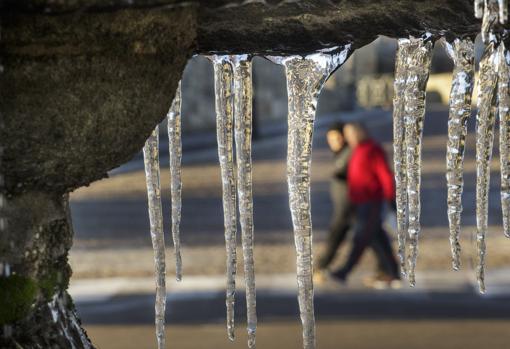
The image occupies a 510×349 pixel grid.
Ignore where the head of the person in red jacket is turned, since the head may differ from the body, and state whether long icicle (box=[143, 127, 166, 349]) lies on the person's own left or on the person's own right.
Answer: on the person's own left

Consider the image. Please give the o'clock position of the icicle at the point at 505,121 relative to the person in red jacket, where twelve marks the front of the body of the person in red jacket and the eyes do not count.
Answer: The icicle is roughly at 9 o'clock from the person in red jacket.

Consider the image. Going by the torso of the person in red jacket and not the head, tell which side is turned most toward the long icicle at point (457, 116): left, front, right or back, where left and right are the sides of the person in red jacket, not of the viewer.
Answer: left

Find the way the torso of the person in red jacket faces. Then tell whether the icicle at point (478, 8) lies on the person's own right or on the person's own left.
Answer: on the person's own left

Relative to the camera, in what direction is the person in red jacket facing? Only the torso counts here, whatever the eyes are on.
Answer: to the viewer's left

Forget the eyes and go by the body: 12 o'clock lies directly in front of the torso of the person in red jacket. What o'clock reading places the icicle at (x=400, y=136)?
The icicle is roughly at 9 o'clock from the person in red jacket.

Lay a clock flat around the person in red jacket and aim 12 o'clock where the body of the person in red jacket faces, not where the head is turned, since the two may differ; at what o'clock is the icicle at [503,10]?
The icicle is roughly at 9 o'clock from the person in red jacket.

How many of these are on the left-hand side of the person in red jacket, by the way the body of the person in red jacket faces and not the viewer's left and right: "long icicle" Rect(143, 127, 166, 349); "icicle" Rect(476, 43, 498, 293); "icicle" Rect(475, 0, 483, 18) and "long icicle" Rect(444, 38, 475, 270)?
4

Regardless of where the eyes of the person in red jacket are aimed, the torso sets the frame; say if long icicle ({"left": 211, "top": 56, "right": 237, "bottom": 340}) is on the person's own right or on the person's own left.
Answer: on the person's own left

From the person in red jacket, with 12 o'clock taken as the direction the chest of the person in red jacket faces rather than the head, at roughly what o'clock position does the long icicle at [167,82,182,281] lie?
The long icicle is roughly at 9 o'clock from the person in red jacket.

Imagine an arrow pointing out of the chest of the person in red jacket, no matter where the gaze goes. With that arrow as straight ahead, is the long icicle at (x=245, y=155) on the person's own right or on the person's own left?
on the person's own left

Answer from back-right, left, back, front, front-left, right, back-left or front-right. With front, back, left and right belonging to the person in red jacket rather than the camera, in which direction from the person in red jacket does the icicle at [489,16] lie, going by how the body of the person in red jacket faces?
left
